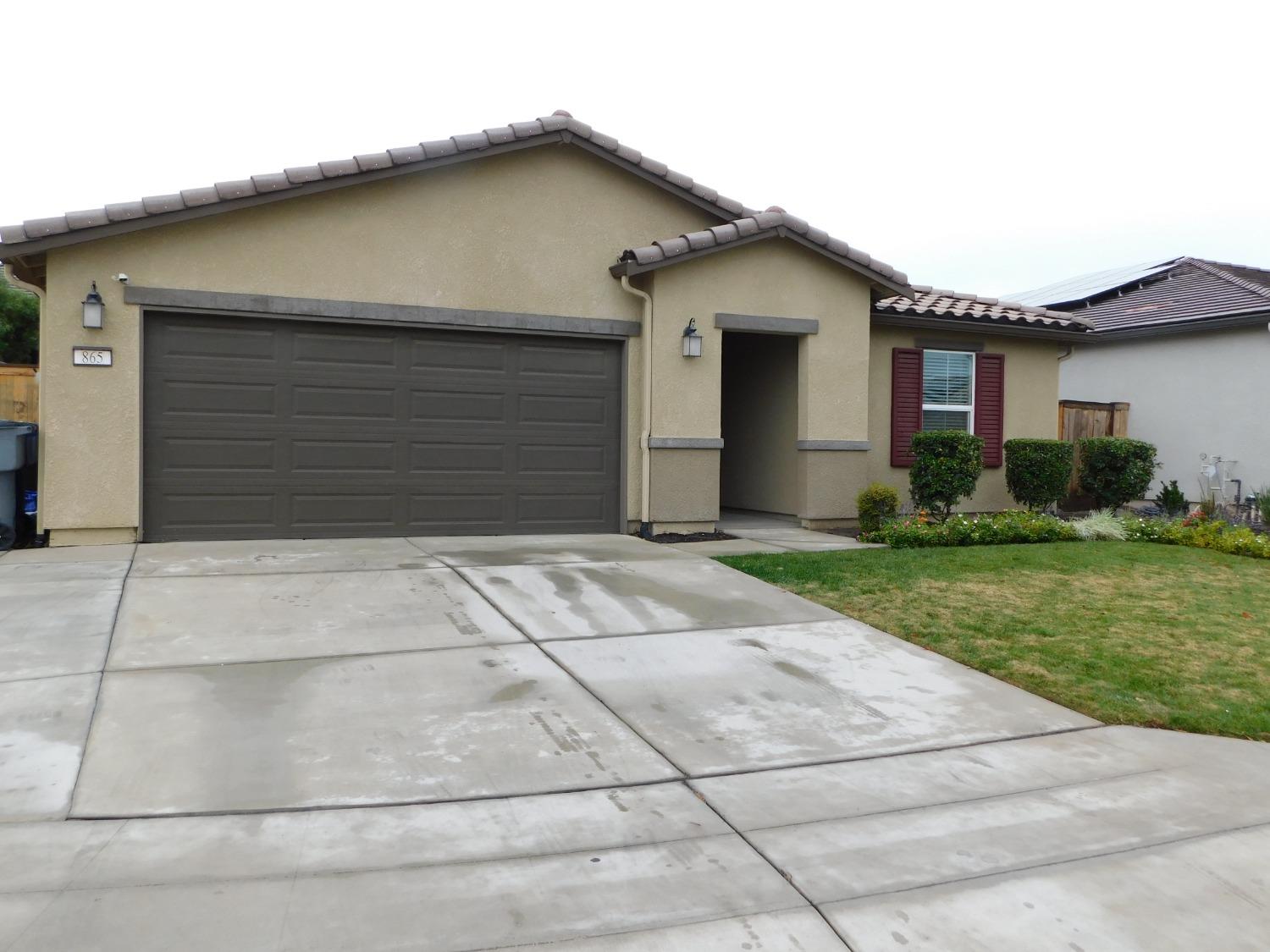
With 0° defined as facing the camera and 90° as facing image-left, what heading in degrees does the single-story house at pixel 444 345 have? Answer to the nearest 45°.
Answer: approximately 0°

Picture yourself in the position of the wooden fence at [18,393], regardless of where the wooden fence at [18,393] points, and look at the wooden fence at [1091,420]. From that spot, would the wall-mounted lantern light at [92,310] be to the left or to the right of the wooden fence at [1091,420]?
right

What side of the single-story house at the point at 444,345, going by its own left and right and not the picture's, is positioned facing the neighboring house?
left

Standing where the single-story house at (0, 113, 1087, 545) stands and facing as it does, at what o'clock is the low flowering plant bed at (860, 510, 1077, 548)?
The low flowering plant bed is roughly at 9 o'clock from the single-story house.

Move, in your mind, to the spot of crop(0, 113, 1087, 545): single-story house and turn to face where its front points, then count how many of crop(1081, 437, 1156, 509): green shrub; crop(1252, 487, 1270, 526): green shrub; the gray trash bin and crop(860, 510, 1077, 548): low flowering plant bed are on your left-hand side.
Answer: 3

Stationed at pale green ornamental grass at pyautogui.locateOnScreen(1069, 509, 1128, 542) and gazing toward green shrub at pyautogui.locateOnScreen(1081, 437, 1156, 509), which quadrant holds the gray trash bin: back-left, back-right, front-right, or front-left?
back-left

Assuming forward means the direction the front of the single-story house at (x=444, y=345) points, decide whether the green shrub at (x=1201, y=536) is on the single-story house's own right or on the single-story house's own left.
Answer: on the single-story house's own left

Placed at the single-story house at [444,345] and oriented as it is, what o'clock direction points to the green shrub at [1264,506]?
The green shrub is roughly at 9 o'clock from the single-story house.
